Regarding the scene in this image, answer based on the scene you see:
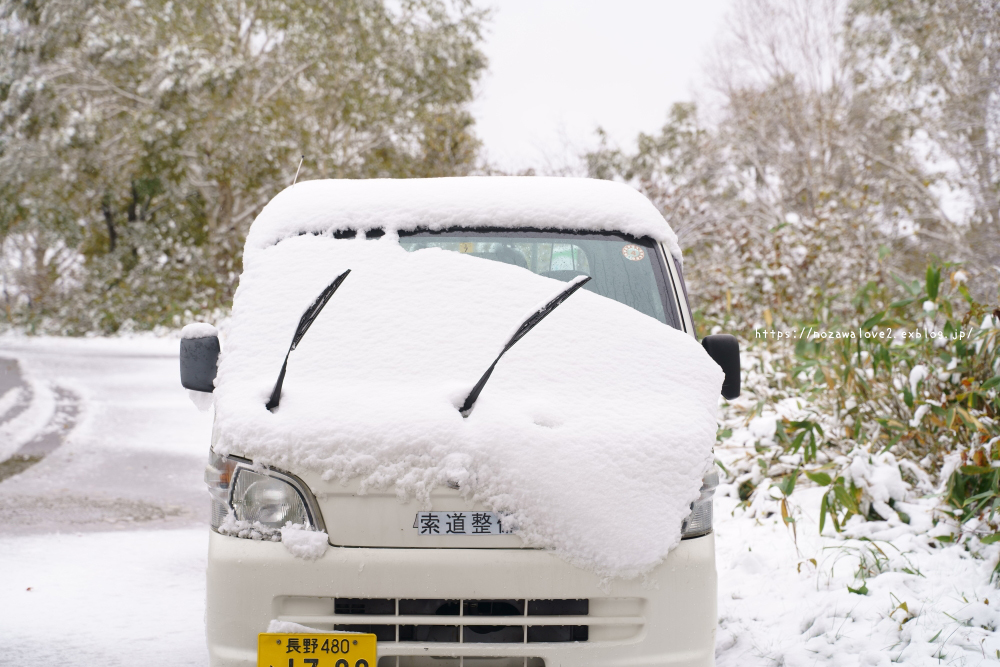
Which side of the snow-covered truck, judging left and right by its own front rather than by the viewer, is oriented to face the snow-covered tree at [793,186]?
back

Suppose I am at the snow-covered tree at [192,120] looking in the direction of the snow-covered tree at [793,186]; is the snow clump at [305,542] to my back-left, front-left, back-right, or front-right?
front-right

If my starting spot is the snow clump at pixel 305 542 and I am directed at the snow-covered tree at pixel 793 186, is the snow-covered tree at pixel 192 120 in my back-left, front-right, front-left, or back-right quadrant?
front-left

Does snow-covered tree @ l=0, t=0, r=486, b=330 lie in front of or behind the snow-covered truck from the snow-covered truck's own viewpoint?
behind

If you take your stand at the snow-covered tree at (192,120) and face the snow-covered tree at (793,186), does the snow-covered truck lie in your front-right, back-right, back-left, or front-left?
front-right

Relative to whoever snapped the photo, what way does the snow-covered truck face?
facing the viewer

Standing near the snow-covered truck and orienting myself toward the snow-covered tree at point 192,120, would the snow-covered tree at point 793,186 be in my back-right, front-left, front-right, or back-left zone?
front-right
